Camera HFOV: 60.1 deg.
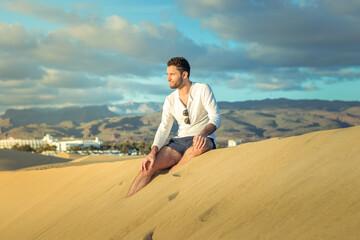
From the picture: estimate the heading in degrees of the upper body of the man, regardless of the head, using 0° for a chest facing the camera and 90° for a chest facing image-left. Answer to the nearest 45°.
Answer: approximately 45°

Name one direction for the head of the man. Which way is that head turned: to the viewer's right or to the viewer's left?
to the viewer's left
